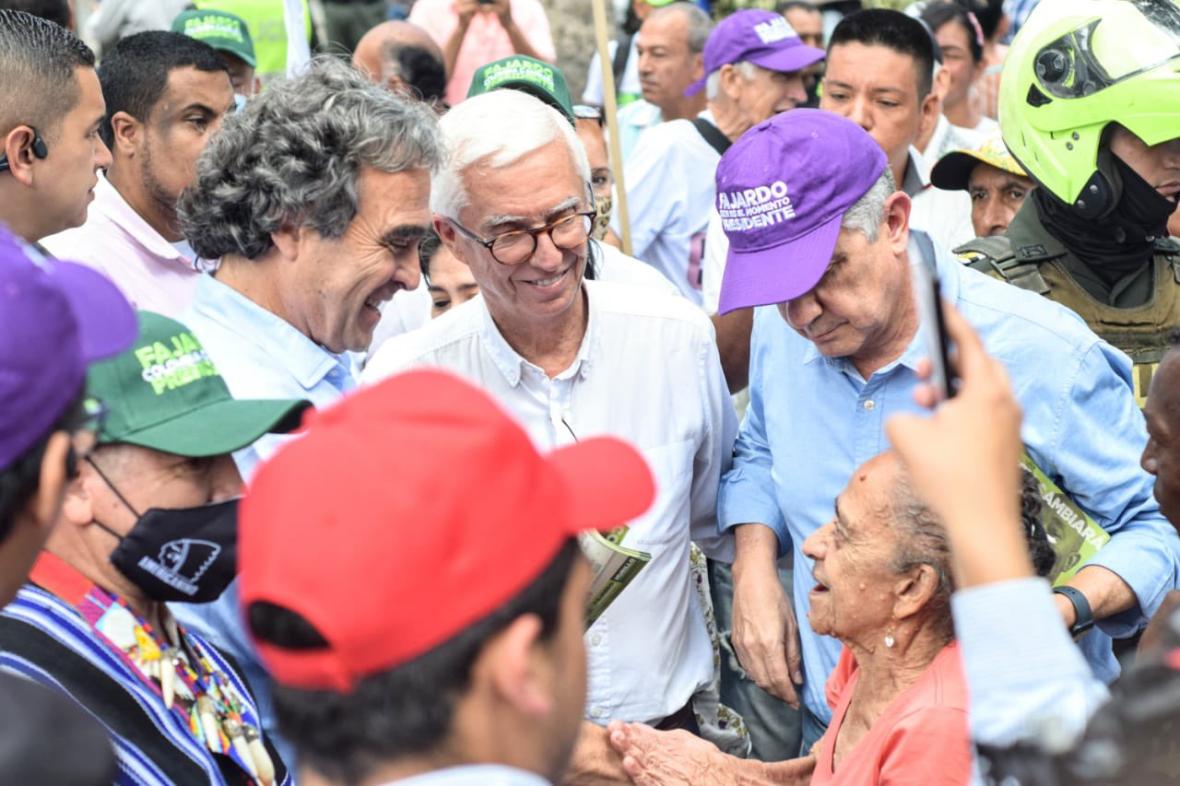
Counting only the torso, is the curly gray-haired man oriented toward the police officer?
yes

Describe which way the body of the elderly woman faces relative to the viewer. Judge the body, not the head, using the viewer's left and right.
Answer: facing to the left of the viewer

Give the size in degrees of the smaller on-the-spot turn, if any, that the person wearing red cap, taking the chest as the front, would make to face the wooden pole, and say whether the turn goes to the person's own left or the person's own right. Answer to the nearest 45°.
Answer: approximately 45° to the person's own left

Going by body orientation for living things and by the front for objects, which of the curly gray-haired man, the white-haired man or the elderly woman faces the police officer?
the curly gray-haired man

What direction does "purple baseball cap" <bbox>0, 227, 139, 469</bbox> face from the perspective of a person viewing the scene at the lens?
facing away from the viewer and to the right of the viewer

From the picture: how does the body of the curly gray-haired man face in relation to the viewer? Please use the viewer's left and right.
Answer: facing to the right of the viewer

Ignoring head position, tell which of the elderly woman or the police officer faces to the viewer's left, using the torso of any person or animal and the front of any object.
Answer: the elderly woman

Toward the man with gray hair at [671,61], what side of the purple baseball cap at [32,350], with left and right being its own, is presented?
front

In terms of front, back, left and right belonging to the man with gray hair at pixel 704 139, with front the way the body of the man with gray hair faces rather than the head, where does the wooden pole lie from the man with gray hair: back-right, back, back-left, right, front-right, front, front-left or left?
right

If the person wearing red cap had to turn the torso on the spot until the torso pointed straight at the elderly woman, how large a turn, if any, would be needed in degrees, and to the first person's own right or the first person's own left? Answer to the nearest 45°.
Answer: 0° — they already face them

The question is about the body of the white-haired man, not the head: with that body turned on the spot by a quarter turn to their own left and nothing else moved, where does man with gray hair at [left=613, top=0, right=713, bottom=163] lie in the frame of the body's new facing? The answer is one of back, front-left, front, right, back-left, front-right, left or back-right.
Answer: left

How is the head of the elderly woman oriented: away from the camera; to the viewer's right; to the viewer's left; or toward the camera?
to the viewer's left
